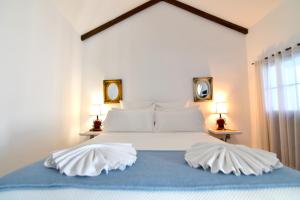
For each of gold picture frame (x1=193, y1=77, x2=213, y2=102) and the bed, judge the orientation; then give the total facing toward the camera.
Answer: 2

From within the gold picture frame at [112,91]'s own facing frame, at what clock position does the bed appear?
The bed is roughly at 12 o'clock from the gold picture frame.

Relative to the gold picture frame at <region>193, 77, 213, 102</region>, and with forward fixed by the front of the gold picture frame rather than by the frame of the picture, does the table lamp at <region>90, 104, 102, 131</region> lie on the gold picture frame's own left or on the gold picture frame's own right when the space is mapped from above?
on the gold picture frame's own right

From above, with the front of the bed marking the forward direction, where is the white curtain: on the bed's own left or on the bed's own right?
on the bed's own left

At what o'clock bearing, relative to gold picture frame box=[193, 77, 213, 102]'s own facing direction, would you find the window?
The window is roughly at 10 o'clock from the gold picture frame.

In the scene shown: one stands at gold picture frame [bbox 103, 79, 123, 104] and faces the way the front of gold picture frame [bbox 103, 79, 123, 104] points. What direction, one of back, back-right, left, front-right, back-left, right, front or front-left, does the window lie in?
front-left

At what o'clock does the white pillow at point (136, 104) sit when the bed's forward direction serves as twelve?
The white pillow is roughly at 6 o'clock from the bed.

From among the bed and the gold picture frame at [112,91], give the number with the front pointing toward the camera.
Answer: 2

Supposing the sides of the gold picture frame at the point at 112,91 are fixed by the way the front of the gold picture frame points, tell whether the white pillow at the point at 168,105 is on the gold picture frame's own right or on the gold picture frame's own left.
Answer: on the gold picture frame's own left
